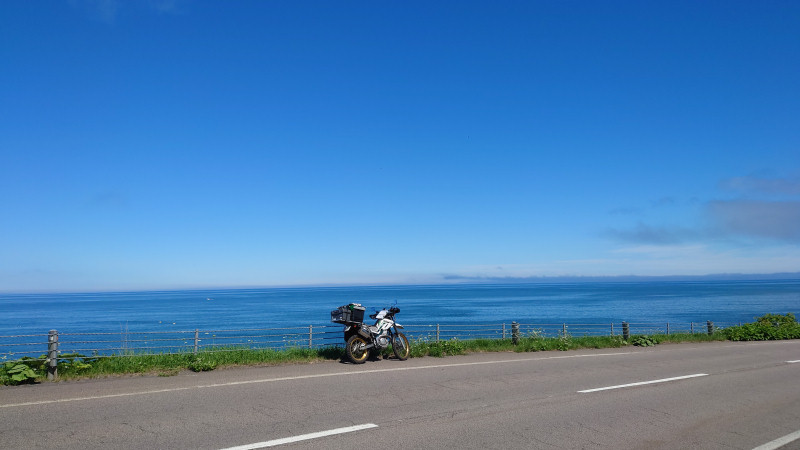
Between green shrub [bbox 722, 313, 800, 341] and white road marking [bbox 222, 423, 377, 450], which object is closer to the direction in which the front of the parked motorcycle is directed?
the green shrub

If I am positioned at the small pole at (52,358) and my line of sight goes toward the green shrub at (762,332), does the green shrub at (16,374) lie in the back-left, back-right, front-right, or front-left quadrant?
back-right

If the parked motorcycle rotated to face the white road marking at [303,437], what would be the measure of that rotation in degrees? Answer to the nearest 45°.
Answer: approximately 135° to its right

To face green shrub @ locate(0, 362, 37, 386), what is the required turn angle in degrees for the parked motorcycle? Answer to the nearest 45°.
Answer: approximately 180°

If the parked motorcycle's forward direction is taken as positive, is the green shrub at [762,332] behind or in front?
in front

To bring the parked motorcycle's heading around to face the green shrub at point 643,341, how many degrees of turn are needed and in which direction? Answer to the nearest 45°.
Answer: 0° — it already faces it

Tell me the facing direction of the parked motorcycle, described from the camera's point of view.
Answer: facing away from the viewer and to the right of the viewer

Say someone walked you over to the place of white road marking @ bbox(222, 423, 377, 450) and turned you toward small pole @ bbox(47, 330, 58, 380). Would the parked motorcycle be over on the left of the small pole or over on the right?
right

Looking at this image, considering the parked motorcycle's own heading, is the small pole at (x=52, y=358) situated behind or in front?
behind
